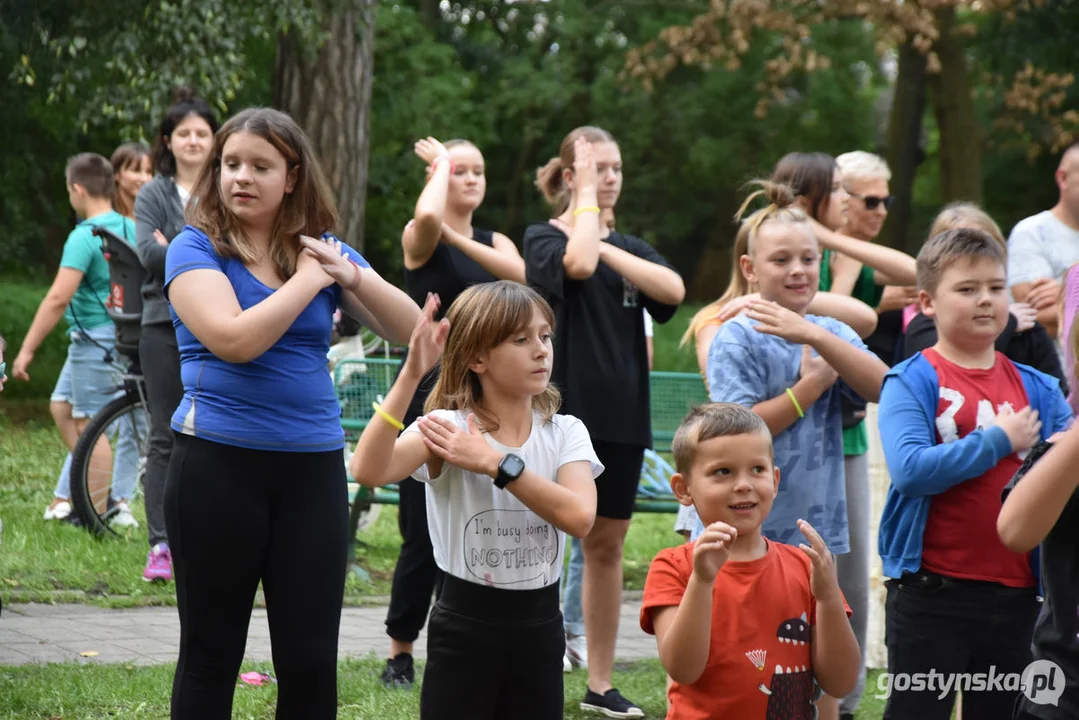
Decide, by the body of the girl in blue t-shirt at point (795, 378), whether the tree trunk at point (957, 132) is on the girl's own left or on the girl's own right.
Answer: on the girl's own left

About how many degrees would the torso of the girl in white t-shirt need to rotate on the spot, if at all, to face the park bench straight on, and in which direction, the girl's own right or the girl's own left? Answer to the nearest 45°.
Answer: approximately 135° to the girl's own left

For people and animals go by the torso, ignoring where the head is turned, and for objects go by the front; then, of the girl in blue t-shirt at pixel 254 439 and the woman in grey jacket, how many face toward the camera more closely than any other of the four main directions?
2

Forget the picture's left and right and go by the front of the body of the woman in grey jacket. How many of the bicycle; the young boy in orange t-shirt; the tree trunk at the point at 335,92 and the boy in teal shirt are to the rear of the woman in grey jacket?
3

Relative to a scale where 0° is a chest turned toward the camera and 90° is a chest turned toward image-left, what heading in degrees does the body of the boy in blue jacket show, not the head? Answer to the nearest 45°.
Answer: approximately 315°

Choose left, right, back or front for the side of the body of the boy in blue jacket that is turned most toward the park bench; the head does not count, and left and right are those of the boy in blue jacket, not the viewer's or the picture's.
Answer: back

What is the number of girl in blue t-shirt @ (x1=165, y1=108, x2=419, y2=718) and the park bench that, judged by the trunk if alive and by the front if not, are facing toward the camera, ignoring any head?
2

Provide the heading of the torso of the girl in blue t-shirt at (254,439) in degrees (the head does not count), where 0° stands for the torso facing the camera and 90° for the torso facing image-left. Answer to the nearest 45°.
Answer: approximately 0°

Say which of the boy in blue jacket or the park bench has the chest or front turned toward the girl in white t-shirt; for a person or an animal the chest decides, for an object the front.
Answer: the park bench
